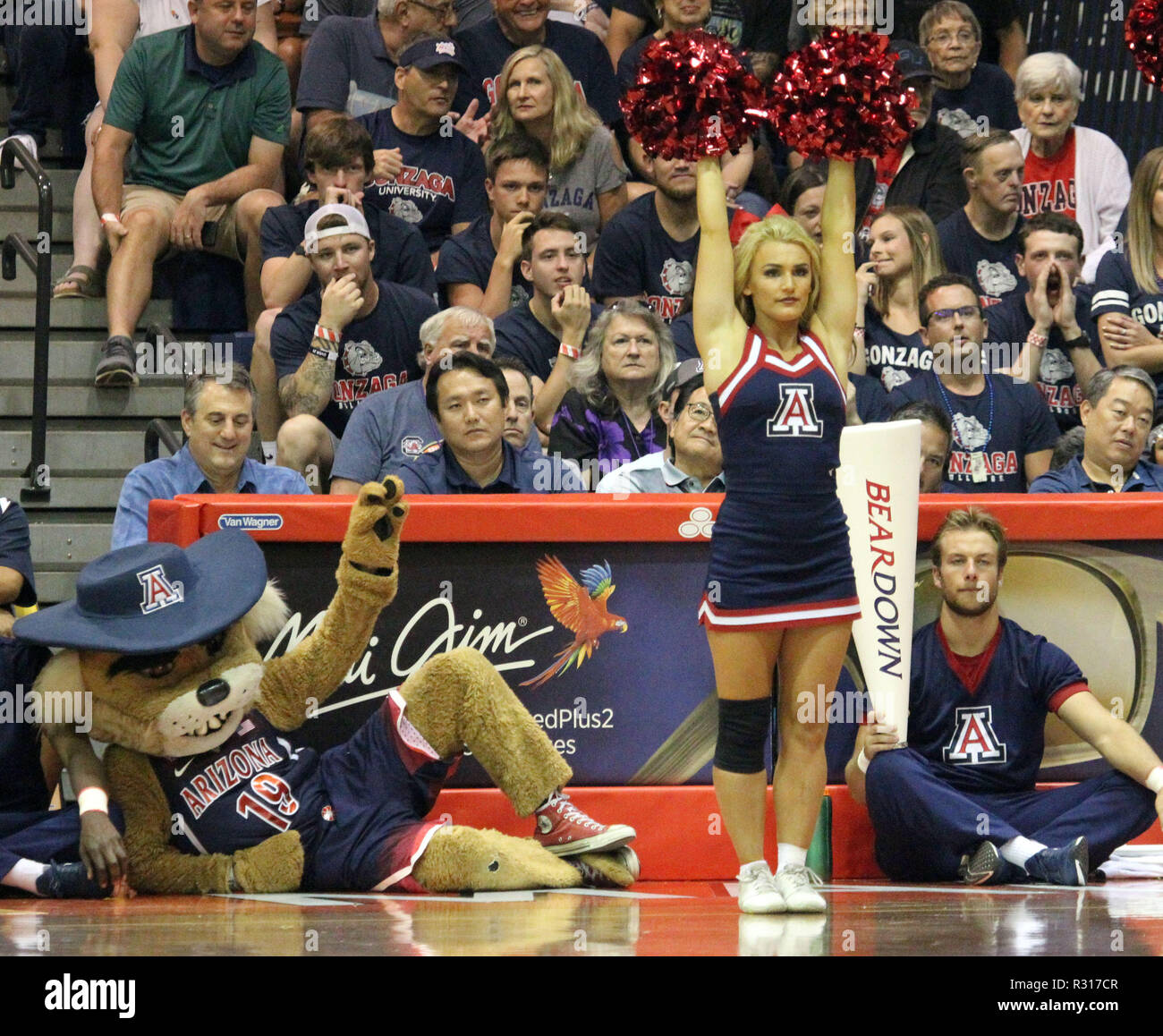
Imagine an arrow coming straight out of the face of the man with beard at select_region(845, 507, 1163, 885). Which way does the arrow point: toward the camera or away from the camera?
toward the camera

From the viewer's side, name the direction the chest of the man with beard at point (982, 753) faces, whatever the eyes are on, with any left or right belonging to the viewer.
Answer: facing the viewer

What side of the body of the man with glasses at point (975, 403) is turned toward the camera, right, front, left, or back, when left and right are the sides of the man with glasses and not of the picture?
front

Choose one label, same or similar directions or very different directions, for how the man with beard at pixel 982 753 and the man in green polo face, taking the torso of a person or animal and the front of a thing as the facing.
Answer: same or similar directions

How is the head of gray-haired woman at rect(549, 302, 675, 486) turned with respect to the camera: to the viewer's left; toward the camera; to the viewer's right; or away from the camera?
toward the camera

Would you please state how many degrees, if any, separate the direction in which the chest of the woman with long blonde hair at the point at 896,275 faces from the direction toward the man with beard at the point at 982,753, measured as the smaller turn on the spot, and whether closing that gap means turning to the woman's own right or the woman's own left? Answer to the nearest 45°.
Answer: approximately 45° to the woman's own left

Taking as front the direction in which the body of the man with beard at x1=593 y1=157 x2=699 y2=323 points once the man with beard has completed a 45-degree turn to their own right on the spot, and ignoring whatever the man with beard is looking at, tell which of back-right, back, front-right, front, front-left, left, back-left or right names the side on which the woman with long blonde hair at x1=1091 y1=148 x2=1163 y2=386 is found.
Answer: back-left

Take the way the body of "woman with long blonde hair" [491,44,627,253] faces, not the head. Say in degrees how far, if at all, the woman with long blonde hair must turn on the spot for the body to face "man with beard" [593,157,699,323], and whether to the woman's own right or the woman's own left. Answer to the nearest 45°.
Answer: approximately 90° to the woman's own left

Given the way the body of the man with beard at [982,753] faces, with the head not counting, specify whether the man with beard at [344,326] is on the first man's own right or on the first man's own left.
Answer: on the first man's own right

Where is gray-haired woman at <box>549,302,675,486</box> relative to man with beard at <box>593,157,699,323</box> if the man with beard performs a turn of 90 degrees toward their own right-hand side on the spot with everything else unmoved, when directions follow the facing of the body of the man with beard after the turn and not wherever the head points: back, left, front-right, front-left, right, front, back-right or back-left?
left

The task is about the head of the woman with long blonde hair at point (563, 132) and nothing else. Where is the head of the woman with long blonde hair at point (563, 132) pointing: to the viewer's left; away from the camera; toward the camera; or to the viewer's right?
toward the camera

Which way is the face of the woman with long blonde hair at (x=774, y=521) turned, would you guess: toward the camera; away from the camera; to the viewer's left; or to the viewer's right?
toward the camera

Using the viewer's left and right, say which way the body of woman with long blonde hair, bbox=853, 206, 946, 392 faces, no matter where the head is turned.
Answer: facing the viewer and to the left of the viewer

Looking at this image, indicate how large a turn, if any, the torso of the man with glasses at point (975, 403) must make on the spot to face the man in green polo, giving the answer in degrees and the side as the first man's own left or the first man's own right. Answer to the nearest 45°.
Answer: approximately 90° to the first man's own right

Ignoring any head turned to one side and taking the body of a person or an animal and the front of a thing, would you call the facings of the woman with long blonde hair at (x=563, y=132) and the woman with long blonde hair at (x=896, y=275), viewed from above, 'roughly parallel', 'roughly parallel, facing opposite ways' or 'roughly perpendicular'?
roughly parallel

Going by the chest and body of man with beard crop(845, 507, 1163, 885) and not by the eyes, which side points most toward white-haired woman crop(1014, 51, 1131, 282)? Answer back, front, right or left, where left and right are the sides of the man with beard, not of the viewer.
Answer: back

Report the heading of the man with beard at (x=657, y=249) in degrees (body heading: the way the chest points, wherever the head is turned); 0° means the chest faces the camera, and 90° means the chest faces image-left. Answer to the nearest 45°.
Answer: approximately 0°

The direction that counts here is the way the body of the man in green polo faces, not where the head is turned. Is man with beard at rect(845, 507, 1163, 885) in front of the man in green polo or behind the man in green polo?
in front
